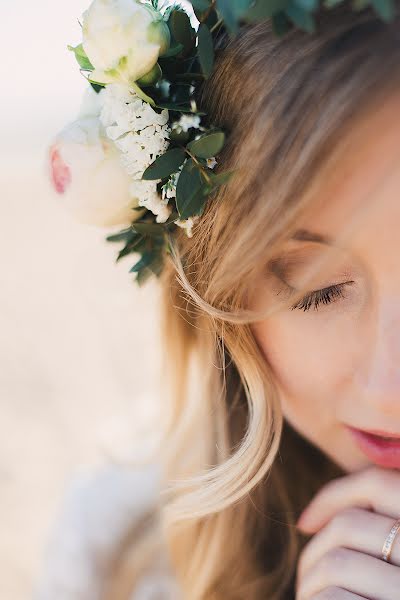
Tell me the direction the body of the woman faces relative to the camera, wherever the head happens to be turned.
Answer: toward the camera
